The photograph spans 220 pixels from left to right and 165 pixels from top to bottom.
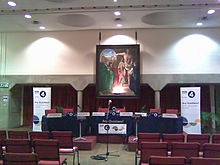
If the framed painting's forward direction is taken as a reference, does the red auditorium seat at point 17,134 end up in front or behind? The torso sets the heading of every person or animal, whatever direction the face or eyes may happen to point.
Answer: in front

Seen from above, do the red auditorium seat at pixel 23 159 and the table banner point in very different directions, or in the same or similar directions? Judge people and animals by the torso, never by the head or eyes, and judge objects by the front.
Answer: very different directions

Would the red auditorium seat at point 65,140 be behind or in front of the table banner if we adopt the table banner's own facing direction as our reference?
in front

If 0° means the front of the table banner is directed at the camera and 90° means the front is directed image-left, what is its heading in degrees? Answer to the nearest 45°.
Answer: approximately 0°

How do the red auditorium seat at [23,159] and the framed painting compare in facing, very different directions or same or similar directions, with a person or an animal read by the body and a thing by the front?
very different directions

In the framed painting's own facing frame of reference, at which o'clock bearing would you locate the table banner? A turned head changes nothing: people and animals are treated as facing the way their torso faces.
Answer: The table banner is roughly at 12 o'clock from the framed painting.

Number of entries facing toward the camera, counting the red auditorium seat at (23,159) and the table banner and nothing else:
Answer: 1

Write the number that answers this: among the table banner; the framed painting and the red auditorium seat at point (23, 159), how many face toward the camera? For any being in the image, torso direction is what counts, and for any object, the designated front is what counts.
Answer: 2

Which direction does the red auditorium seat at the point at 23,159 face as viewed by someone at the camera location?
facing away from the viewer
